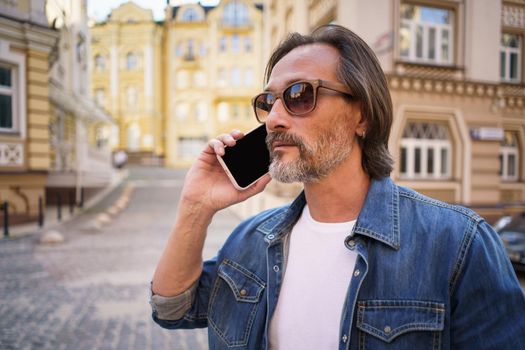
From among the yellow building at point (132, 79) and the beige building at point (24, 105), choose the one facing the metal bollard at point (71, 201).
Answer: the yellow building

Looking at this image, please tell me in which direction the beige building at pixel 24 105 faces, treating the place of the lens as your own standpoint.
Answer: facing the viewer and to the right of the viewer

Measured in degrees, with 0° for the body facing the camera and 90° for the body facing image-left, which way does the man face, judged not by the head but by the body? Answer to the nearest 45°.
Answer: approximately 45°

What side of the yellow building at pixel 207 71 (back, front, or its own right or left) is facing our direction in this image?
front

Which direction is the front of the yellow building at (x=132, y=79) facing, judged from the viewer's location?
facing the viewer

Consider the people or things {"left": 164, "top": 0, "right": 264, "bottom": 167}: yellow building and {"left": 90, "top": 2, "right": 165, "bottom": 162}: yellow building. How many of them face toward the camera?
2

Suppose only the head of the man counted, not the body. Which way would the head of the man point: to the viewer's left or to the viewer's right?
to the viewer's left

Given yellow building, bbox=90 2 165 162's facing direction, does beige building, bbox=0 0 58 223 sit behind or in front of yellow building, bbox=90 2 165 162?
in front

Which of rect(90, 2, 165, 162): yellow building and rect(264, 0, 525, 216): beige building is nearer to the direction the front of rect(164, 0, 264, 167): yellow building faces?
the beige building

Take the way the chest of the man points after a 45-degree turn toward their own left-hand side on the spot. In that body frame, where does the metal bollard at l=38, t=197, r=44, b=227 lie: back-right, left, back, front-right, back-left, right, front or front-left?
back-right

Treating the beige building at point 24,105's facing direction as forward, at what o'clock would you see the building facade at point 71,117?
The building facade is roughly at 8 o'clock from the beige building.

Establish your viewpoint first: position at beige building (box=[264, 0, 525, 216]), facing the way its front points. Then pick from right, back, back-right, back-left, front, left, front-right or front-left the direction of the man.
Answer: front-left

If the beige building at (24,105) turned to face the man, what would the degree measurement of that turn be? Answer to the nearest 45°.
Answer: approximately 45° to its right

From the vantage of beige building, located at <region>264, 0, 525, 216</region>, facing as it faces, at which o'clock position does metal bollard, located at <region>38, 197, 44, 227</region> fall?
The metal bollard is roughly at 1 o'clock from the beige building.

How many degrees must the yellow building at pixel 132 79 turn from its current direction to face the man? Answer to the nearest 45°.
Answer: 0° — it already faces them

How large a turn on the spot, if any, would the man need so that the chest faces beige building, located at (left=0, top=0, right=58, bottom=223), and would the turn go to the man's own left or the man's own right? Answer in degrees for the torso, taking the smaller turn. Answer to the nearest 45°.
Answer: approximately 90° to the man's own right

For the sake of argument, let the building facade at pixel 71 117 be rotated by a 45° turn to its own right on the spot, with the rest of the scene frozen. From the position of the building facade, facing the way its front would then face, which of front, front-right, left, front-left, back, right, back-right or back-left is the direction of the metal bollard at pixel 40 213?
front
